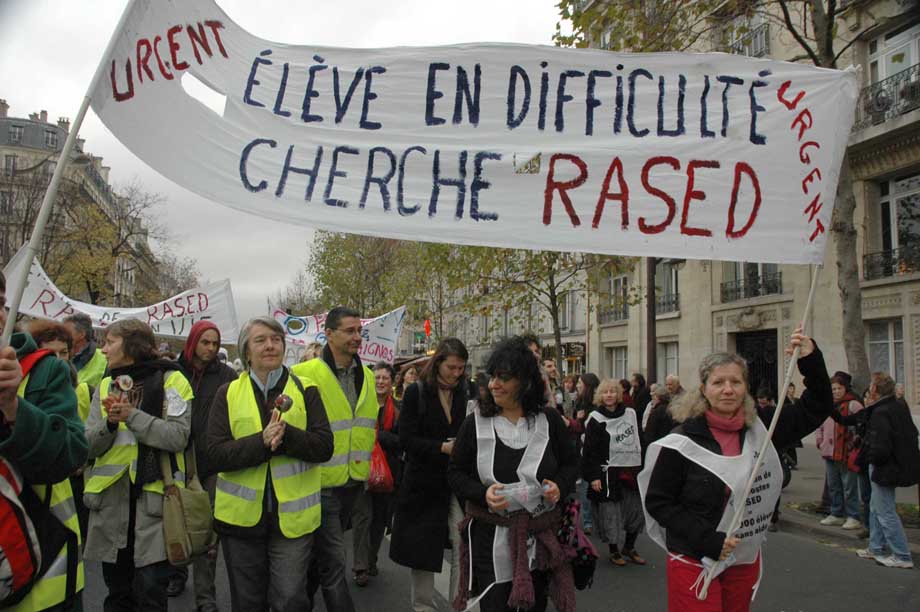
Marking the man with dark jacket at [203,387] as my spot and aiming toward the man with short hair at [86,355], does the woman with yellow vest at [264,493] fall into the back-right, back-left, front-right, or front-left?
back-left

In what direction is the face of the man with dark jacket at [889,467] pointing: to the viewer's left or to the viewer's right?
to the viewer's left

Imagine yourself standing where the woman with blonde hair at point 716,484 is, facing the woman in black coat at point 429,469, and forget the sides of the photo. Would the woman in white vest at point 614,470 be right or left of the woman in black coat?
right

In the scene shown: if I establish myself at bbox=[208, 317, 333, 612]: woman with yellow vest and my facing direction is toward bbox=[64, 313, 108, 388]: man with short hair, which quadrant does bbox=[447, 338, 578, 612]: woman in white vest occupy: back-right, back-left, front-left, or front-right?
back-right

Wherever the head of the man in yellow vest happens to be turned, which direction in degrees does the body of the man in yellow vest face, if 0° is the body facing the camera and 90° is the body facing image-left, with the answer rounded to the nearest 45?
approximately 315°

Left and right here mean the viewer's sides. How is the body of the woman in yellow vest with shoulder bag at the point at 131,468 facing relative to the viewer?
facing the viewer and to the left of the viewer

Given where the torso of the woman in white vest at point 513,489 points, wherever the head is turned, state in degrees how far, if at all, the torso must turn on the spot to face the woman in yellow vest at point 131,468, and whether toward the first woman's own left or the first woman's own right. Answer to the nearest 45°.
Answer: approximately 90° to the first woman's own right

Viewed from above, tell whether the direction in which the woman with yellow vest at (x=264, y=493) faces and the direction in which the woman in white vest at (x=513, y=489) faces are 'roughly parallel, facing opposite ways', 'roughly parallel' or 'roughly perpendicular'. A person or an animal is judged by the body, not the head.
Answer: roughly parallel

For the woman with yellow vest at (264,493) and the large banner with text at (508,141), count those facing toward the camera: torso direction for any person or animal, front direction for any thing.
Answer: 2

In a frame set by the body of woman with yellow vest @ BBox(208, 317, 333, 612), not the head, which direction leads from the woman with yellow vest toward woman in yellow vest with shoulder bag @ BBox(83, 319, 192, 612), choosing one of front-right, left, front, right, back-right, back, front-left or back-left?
back-right

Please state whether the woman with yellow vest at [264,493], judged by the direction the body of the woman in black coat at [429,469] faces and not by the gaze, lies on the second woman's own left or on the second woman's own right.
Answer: on the second woman's own right

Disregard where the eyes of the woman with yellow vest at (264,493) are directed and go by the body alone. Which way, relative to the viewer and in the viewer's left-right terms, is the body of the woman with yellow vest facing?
facing the viewer

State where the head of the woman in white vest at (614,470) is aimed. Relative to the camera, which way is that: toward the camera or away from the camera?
toward the camera

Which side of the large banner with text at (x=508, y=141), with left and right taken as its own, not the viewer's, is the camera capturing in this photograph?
front
